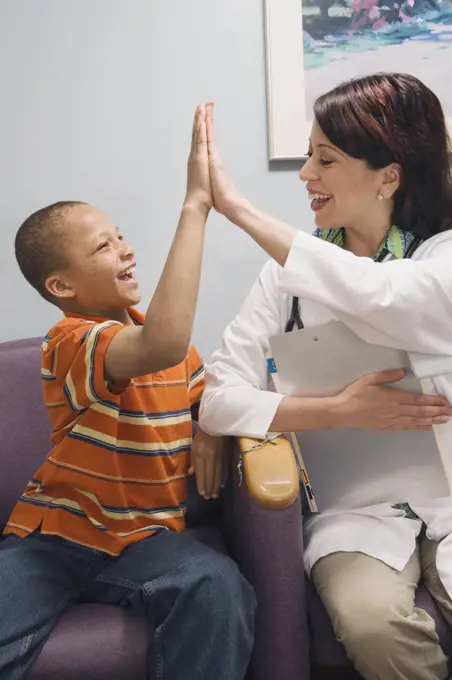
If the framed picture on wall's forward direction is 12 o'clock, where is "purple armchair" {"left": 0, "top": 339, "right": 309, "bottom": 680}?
The purple armchair is roughly at 12 o'clock from the framed picture on wall.

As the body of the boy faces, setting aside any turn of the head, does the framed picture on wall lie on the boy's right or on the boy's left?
on the boy's left

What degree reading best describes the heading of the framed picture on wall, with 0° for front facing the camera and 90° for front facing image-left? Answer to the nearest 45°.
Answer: approximately 0°

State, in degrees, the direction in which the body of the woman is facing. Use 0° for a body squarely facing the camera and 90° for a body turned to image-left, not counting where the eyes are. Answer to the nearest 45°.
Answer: approximately 45°

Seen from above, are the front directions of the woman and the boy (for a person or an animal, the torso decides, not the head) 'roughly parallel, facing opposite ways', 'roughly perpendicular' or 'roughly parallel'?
roughly perpendicular

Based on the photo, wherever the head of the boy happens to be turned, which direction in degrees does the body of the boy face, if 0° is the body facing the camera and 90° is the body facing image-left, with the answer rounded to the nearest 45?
approximately 315°

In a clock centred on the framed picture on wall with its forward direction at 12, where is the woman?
The woman is roughly at 12 o'clock from the framed picture on wall.
